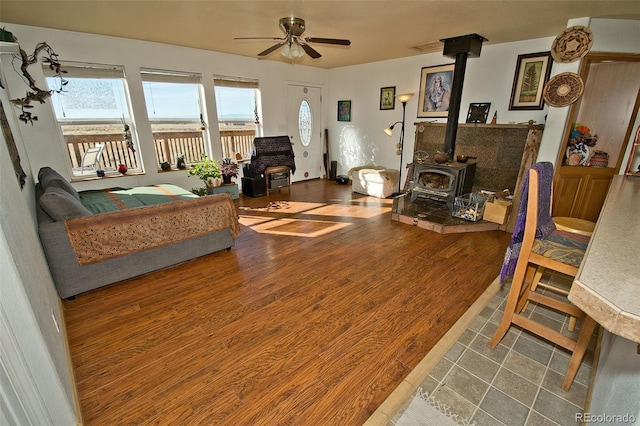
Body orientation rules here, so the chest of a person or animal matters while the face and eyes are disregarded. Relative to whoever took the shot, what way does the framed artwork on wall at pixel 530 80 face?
facing the viewer and to the left of the viewer

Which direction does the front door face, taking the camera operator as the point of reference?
facing the viewer and to the right of the viewer

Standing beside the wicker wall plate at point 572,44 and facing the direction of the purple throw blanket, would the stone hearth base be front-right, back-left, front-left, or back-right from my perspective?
front-right

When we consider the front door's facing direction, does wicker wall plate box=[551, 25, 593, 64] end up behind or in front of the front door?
in front

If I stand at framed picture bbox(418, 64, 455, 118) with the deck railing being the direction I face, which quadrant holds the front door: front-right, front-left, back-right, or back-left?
front-right

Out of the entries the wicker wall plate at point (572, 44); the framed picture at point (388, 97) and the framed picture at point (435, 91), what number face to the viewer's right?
0

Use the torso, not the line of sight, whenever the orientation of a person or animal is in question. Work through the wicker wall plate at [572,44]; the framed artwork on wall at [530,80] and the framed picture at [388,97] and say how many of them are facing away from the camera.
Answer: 0

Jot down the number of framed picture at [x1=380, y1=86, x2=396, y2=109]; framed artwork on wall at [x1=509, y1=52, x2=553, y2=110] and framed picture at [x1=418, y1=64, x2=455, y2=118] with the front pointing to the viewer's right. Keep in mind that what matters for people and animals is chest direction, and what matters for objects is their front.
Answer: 0

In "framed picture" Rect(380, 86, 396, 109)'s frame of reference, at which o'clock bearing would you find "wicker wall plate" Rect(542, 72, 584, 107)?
The wicker wall plate is roughly at 9 o'clock from the framed picture.

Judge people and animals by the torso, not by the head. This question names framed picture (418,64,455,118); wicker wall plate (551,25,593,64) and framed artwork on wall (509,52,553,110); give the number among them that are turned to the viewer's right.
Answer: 0

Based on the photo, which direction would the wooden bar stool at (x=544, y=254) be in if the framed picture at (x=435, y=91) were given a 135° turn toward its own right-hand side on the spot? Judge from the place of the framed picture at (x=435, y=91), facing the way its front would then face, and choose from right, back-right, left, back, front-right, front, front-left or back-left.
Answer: back

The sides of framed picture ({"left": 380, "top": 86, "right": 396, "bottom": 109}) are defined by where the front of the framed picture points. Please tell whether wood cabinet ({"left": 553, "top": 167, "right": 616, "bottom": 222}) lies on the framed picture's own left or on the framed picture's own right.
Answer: on the framed picture's own left

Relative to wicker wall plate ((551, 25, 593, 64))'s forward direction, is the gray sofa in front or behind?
in front

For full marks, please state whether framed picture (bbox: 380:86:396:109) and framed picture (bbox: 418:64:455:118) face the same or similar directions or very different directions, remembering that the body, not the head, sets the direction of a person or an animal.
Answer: same or similar directions

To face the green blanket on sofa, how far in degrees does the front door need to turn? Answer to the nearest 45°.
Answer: approximately 90° to its right
